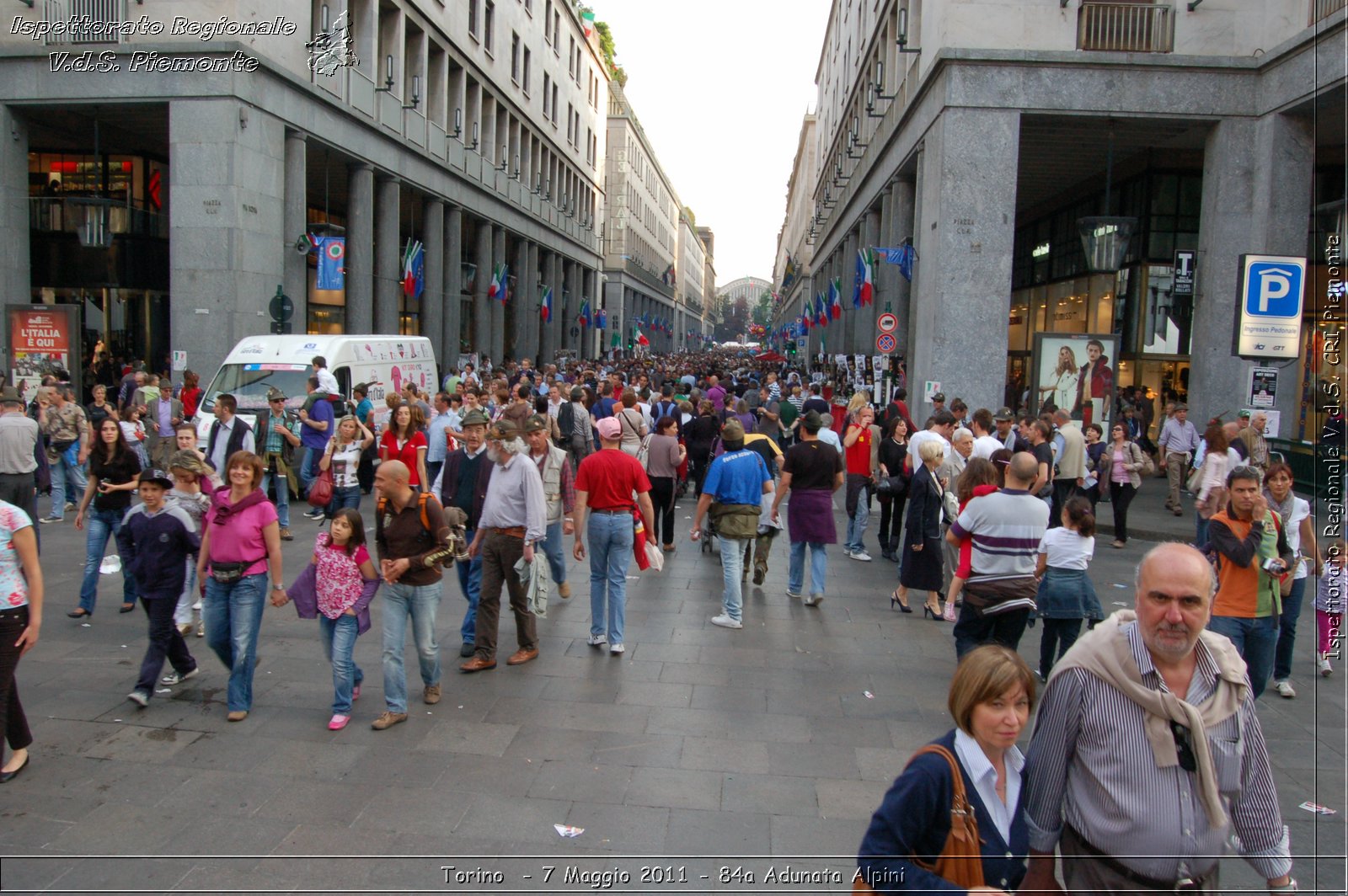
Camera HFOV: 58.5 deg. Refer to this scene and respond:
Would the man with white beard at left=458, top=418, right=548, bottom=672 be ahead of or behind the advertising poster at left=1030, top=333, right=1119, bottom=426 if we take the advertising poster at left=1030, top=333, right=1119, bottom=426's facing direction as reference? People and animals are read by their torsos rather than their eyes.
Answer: ahead

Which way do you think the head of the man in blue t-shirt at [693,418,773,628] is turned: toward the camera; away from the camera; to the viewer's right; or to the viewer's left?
away from the camera

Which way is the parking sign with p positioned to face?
toward the camera

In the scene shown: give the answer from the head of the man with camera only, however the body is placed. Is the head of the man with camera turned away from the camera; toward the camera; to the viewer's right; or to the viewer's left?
toward the camera

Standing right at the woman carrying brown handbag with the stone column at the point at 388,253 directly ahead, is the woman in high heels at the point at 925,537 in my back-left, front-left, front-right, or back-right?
front-right

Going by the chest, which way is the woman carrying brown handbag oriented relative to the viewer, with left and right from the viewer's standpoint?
facing the viewer and to the right of the viewer

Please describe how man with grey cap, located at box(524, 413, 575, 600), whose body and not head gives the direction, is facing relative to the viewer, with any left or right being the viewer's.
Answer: facing the viewer and to the left of the viewer

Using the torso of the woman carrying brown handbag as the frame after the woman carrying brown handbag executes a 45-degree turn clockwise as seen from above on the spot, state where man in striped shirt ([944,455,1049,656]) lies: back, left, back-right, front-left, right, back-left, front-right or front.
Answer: back

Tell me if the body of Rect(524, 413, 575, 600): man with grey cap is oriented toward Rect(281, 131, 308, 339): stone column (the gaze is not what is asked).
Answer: no

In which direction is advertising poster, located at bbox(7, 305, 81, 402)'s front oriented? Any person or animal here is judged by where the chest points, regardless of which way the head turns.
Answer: toward the camera

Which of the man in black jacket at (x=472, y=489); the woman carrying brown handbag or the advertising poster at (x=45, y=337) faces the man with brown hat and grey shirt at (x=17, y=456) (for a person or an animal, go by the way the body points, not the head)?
the advertising poster

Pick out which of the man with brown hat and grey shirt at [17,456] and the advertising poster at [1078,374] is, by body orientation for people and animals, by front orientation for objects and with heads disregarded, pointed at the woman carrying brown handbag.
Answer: the advertising poster

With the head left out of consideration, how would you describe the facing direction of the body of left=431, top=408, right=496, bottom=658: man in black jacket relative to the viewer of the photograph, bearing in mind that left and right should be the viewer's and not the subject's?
facing the viewer

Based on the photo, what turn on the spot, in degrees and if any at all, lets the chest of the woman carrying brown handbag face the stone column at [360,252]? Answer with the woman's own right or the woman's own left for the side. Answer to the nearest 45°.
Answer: approximately 180°

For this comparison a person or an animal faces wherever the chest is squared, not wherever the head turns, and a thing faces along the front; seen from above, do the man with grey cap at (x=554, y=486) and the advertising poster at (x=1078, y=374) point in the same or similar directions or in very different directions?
same or similar directions
